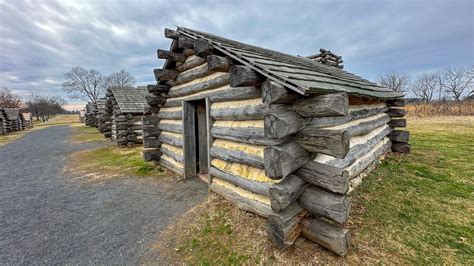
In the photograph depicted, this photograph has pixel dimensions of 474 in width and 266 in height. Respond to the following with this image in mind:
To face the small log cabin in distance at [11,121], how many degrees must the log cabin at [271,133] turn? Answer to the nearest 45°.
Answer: approximately 90° to its right

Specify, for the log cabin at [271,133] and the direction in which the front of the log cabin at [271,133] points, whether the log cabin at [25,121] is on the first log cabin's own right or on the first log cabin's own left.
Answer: on the first log cabin's own right

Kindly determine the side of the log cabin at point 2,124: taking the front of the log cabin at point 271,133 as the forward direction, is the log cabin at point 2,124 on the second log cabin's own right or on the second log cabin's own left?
on the second log cabin's own right

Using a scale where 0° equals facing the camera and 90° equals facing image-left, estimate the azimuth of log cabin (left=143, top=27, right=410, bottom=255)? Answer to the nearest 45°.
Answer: approximately 45°

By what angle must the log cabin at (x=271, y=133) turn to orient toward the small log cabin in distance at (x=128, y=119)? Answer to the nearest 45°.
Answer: approximately 90° to its right
